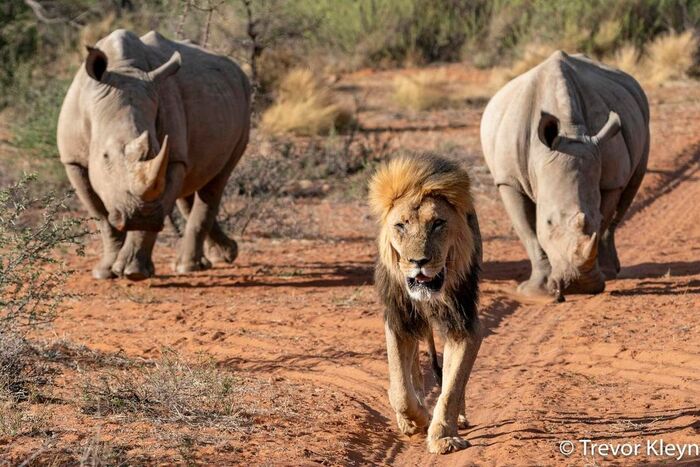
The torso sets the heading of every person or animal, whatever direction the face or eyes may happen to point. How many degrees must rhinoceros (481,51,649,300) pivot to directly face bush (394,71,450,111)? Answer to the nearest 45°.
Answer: approximately 180°

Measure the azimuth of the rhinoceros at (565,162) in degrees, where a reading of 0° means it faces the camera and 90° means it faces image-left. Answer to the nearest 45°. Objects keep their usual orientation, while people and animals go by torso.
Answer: approximately 0°

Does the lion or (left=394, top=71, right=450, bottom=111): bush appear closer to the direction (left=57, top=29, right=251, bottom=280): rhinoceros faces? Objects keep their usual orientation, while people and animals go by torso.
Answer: the lion

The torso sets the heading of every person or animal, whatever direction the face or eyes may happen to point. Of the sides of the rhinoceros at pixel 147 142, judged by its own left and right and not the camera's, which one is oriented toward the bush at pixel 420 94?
back

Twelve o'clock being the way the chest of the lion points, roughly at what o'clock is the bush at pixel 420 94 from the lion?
The bush is roughly at 6 o'clock from the lion.

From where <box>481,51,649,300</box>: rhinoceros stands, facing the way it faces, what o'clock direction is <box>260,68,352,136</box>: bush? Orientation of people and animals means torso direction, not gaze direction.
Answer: The bush is roughly at 5 o'clock from the rhinoceros.

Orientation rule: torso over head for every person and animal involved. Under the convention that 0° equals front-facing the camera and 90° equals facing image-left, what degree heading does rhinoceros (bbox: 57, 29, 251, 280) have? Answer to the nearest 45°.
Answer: approximately 45°

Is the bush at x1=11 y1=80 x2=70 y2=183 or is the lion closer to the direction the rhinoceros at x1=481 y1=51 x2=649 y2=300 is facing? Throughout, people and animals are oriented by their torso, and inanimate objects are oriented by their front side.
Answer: the lion

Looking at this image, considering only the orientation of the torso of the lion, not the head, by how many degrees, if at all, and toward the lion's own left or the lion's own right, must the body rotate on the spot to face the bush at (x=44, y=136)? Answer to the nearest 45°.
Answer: approximately 135° to the lion's own right

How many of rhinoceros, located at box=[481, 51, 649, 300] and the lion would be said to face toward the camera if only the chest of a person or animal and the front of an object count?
2
